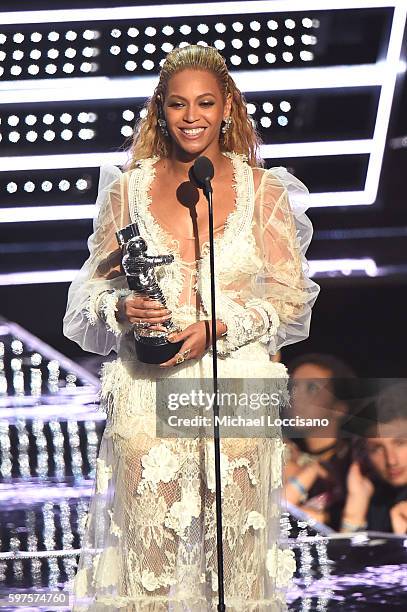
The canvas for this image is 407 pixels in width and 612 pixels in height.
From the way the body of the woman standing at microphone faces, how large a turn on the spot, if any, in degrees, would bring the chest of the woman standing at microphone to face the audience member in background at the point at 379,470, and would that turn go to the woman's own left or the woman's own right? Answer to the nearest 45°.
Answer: approximately 135° to the woman's own left

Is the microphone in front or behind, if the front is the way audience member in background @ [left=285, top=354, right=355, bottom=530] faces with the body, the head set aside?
in front

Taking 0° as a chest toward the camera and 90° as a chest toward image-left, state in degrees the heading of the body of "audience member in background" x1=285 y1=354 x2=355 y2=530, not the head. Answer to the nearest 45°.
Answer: approximately 45°

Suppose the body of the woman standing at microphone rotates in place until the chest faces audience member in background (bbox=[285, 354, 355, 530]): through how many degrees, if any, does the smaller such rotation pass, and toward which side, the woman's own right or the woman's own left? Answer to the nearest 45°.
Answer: approximately 180°

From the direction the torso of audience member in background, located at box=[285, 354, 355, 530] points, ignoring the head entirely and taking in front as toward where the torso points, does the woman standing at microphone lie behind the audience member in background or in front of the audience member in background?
in front

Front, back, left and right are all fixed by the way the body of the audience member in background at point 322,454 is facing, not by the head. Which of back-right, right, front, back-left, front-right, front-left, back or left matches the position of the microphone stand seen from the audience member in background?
front-left

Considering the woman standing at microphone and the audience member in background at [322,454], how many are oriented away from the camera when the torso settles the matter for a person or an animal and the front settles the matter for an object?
0
